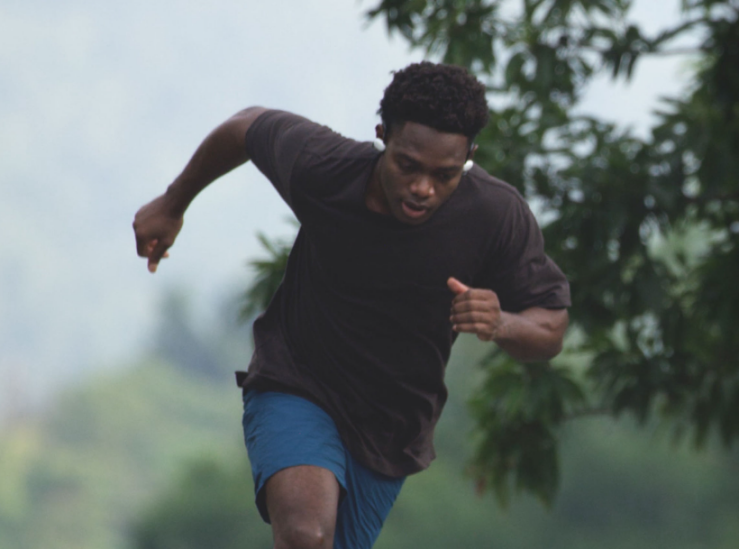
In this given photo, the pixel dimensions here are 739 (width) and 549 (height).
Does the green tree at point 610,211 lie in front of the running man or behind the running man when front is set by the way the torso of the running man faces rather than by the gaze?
behind

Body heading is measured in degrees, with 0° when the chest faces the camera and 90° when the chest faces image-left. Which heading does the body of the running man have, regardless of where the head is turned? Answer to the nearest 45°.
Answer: approximately 0°
